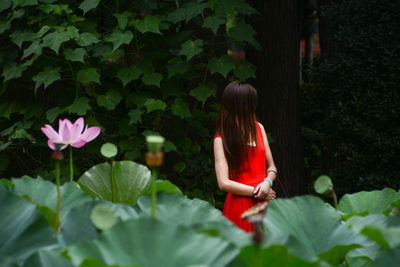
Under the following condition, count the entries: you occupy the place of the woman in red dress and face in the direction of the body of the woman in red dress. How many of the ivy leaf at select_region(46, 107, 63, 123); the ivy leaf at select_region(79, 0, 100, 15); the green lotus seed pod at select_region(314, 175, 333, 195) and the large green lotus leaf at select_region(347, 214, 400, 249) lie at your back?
2
